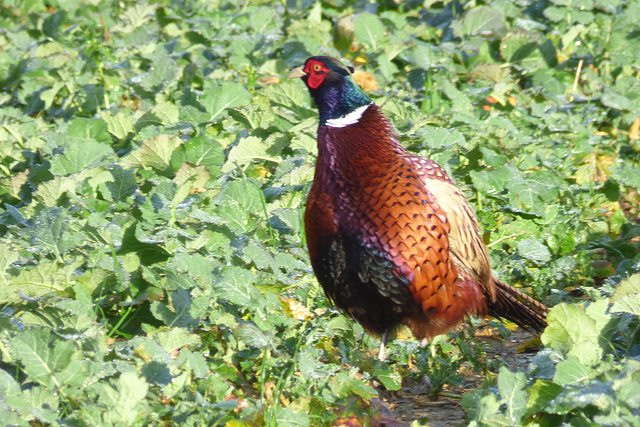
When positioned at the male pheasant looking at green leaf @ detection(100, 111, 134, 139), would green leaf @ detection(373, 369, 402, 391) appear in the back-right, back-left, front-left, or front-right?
back-left

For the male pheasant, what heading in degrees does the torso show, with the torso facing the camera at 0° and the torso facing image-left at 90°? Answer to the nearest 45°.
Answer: approximately 45°

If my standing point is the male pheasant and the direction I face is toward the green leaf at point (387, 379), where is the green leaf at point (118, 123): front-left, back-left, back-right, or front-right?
back-right

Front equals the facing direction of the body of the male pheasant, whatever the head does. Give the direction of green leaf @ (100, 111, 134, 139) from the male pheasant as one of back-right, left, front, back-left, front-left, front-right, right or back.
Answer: right
